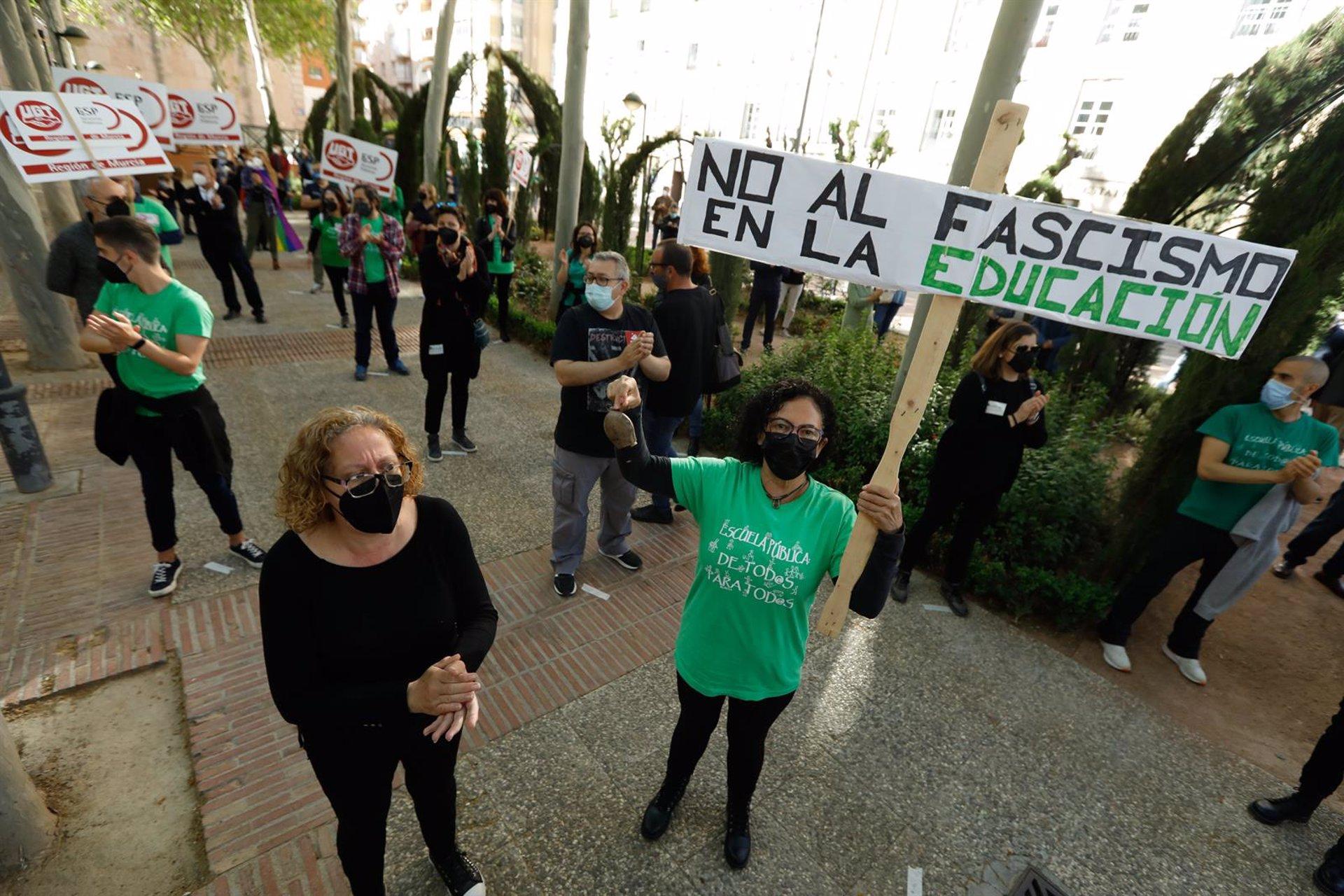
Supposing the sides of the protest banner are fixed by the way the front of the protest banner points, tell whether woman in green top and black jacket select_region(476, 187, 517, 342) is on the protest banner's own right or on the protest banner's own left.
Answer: on the protest banner's own right

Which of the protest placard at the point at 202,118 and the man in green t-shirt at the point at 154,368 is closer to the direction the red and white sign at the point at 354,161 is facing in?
the man in green t-shirt

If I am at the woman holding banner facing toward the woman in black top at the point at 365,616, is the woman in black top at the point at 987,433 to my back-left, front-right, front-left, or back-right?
back-right

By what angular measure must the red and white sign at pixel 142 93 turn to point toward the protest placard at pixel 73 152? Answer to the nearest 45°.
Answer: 0° — it already faces it

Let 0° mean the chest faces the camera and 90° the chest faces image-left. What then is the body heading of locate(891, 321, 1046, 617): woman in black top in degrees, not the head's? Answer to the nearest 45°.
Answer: approximately 315°

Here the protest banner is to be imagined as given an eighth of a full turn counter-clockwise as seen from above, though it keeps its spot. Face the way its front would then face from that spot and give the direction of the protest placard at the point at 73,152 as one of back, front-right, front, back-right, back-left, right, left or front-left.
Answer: back-right

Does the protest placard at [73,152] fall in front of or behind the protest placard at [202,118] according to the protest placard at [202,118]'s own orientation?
in front

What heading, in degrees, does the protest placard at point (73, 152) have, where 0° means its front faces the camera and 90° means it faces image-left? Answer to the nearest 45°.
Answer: approximately 0°
